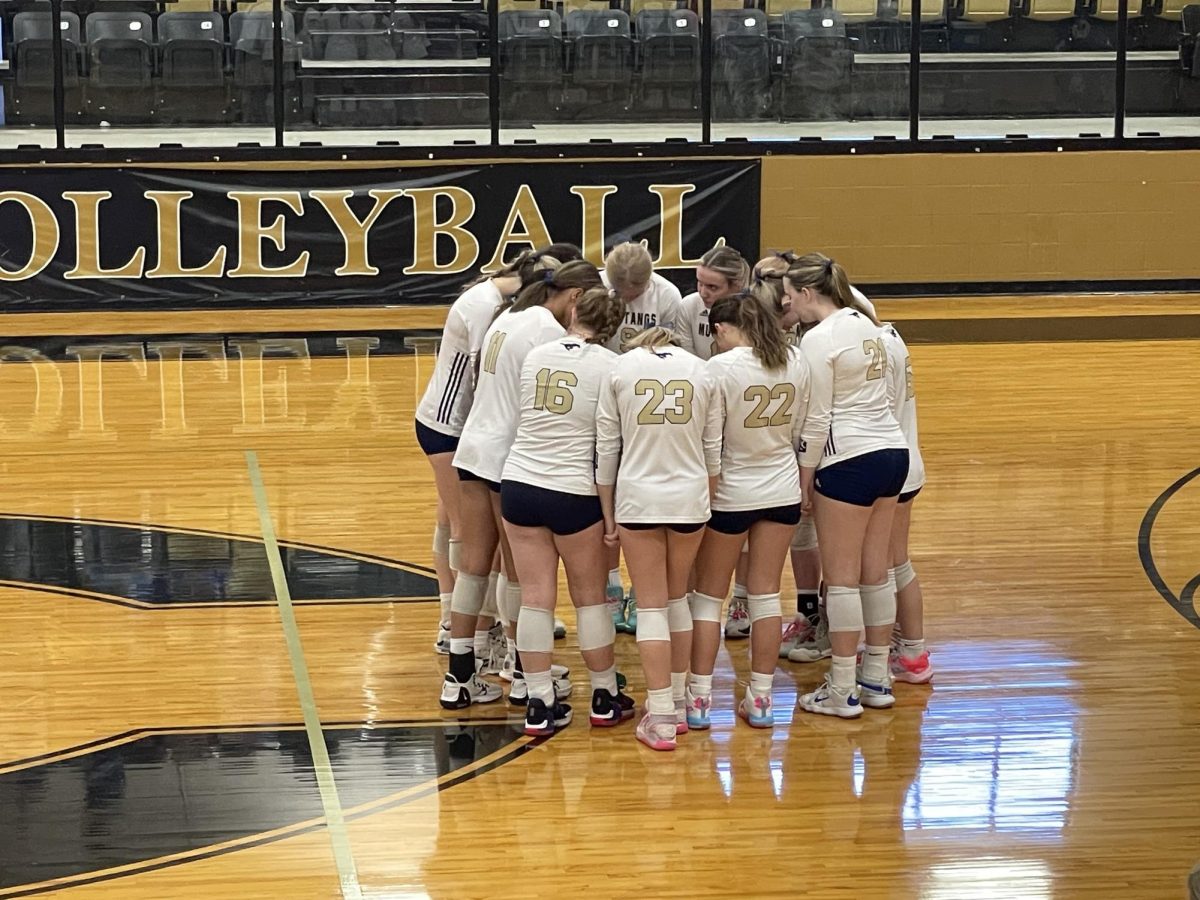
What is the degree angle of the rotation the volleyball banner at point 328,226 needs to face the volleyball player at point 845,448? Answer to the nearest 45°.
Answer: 0° — it already faces them

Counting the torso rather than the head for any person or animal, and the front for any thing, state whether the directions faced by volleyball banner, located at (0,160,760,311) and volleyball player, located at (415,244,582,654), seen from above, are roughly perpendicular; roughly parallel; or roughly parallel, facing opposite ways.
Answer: roughly perpendicular

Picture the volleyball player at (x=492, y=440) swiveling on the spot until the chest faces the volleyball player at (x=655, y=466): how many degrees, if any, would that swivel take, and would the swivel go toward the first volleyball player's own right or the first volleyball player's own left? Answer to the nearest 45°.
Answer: approximately 90° to the first volleyball player's own right

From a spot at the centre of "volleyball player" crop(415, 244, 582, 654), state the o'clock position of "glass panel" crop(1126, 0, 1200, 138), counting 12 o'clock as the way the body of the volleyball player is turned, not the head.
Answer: The glass panel is roughly at 10 o'clock from the volleyball player.

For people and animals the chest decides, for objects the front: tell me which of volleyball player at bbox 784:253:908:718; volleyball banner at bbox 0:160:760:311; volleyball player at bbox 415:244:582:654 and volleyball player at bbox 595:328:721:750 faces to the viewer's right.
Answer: volleyball player at bbox 415:244:582:654

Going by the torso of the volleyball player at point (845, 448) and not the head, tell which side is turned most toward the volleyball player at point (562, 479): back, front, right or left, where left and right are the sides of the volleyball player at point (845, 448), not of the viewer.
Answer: left

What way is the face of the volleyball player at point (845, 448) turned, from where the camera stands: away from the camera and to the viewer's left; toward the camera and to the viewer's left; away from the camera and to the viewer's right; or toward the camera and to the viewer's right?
away from the camera and to the viewer's left

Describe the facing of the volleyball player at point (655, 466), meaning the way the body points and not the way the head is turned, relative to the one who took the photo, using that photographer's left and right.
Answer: facing away from the viewer

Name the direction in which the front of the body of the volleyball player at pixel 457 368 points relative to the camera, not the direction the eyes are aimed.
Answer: to the viewer's right

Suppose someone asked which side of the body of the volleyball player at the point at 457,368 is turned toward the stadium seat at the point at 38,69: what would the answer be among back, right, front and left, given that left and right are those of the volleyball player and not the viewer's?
left

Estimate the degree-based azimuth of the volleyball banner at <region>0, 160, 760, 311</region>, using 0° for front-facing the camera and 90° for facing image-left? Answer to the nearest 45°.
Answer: approximately 0°

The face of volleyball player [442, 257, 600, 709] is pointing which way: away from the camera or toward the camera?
away from the camera

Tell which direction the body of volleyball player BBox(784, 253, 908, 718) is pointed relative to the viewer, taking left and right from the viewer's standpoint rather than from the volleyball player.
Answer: facing away from the viewer and to the left of the viewer
